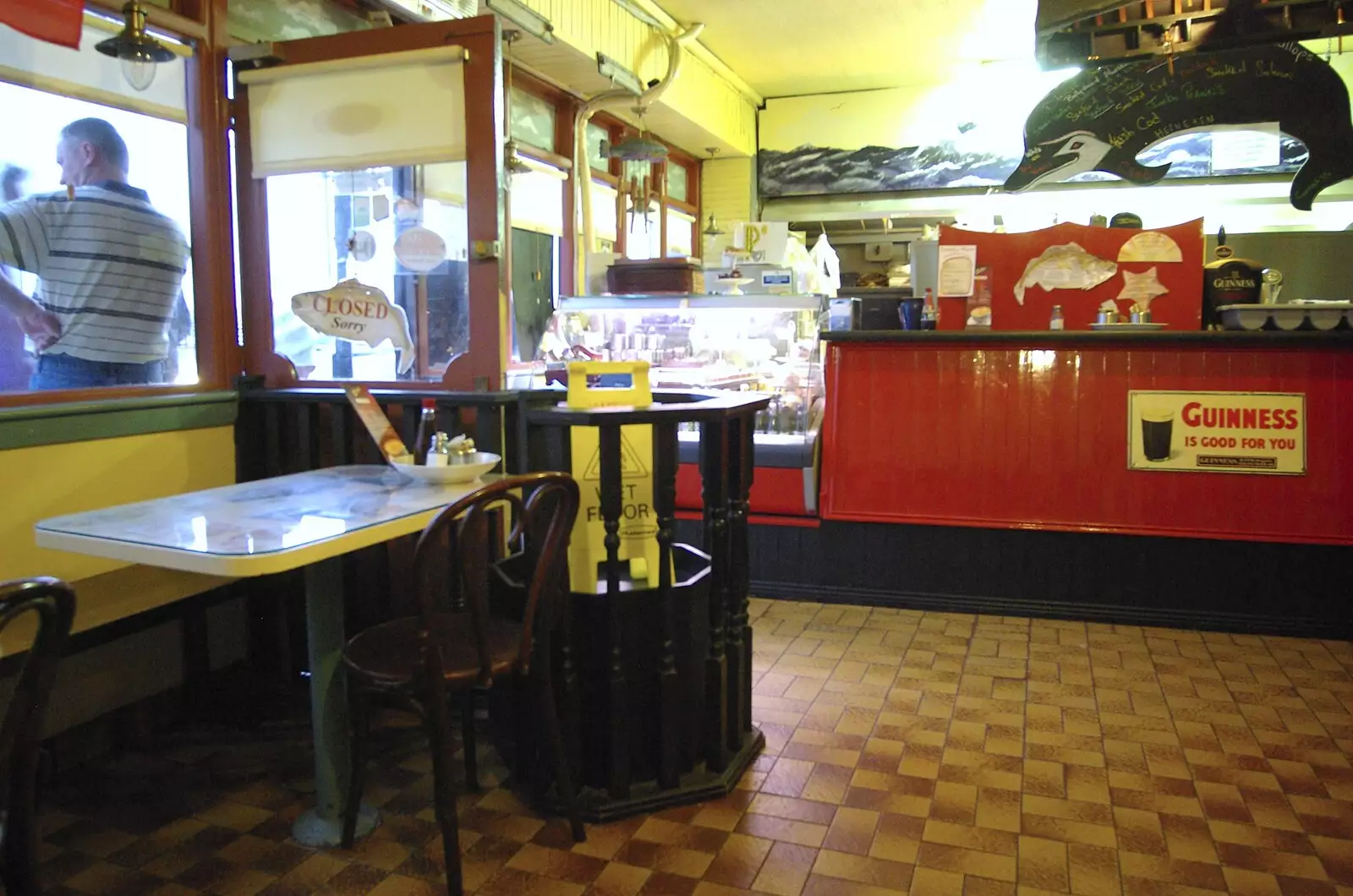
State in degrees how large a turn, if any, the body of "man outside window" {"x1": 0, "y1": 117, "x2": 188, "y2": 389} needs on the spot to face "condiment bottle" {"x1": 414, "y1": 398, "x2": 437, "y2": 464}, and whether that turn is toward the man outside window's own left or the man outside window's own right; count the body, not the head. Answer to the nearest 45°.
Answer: approximately 180°

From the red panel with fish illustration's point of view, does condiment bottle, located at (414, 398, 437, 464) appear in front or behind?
in front

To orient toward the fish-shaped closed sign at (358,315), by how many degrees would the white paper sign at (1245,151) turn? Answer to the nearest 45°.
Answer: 0° — it already faces it

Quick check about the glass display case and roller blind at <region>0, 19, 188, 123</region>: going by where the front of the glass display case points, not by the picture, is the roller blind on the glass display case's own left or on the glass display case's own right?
on the glass display case's own right

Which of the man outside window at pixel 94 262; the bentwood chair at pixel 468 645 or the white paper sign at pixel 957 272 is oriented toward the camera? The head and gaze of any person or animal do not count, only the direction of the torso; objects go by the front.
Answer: the white paper sign

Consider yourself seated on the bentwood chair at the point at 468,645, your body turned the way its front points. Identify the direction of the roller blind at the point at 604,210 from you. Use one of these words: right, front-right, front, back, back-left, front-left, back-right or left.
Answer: front-right

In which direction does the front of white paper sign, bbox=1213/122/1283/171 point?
toward the camera

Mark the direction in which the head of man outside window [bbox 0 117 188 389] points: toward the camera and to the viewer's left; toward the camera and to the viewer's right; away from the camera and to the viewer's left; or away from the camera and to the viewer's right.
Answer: away from the camera and to the viewer's left

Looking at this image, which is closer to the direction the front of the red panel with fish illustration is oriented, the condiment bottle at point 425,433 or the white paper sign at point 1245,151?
the condiment bottle

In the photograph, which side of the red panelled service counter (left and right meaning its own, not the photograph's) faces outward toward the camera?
front

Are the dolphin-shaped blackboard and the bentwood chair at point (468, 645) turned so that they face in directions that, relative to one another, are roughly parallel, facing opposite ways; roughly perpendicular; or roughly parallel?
roughly perpendicular

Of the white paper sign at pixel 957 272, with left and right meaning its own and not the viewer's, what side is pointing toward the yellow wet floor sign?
front

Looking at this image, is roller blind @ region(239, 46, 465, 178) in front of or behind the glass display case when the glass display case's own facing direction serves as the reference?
in front

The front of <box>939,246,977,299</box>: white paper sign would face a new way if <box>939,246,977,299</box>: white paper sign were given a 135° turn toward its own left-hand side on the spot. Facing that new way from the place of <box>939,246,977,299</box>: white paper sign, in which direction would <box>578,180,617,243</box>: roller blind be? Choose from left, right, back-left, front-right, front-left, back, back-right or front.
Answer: left

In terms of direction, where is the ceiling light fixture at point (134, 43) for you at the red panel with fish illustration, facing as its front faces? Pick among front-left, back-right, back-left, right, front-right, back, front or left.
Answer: front-right
